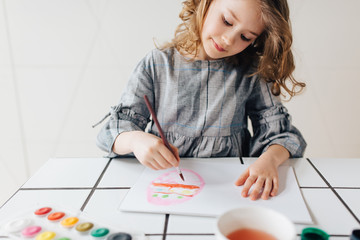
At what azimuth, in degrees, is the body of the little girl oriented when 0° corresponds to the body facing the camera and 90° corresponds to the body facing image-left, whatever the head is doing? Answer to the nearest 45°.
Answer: approximately 0°

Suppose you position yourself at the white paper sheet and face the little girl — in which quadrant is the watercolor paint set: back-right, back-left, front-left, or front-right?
back-left
